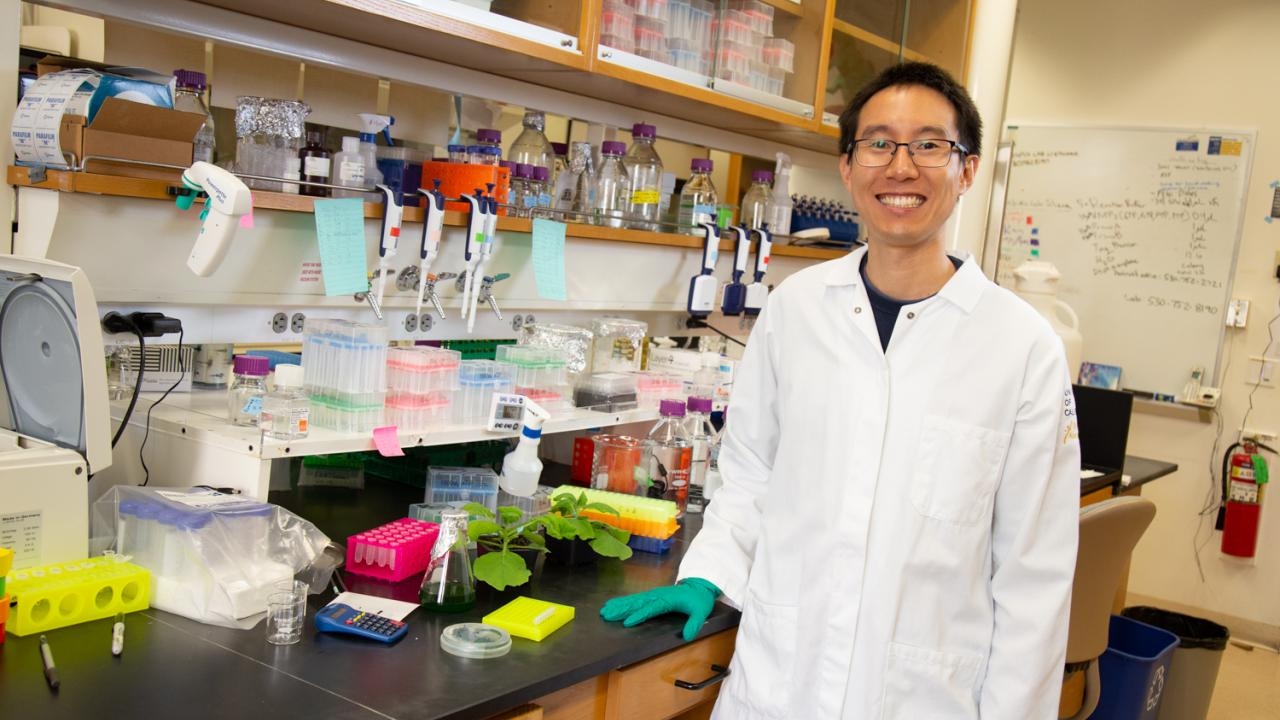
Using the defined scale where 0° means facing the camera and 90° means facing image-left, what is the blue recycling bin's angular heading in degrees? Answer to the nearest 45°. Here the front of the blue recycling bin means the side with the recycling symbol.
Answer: approximately 315°

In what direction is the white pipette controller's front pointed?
to the viewer's left

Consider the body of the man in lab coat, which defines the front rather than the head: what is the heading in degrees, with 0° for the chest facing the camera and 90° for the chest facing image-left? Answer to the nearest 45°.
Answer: approximately 0°

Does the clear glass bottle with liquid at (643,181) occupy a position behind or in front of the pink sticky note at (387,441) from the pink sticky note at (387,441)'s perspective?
behind

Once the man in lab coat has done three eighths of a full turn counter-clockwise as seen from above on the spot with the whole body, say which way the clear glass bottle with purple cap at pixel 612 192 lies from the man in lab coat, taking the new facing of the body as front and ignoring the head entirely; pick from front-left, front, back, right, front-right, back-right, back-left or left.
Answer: left

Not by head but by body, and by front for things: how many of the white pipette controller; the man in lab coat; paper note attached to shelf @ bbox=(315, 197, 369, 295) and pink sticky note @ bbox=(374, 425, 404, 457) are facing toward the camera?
3
